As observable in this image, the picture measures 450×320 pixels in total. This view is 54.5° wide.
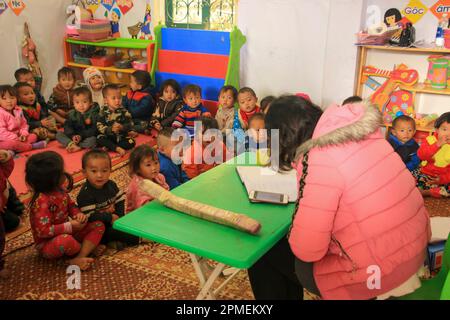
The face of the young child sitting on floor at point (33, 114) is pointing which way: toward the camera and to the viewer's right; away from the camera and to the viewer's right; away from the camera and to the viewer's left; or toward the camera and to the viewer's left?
toward the camera and to the viewer's right

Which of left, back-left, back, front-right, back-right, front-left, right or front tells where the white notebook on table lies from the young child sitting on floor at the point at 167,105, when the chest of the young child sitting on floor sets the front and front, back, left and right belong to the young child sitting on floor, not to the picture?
front-left

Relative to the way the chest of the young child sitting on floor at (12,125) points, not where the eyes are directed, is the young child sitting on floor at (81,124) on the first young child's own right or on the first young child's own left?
on the first young child's own left

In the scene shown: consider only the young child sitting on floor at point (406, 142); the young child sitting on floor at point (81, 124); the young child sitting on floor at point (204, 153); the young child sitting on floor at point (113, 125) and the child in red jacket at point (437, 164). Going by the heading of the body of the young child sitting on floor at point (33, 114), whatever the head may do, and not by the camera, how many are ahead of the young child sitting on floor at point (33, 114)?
5

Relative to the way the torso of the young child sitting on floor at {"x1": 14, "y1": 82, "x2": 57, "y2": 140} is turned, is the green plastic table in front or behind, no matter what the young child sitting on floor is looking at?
in front

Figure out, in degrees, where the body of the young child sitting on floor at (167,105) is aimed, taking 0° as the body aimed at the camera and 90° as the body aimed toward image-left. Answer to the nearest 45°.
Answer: approximately 45°

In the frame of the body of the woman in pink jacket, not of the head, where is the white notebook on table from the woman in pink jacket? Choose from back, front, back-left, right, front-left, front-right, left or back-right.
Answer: front

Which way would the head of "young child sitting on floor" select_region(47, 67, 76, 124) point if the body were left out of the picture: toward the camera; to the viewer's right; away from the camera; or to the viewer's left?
toward the camera

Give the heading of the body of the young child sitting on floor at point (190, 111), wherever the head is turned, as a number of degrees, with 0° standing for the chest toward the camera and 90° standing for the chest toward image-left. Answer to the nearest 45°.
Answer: approximately 0°

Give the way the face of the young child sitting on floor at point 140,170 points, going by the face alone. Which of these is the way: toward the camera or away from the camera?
toward the camera

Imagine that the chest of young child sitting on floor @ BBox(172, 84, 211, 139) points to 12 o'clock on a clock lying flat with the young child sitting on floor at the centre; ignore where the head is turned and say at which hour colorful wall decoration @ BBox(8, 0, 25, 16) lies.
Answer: The colorful wall decoration is roughly at 4 o'clock from the young child sitting on floor.

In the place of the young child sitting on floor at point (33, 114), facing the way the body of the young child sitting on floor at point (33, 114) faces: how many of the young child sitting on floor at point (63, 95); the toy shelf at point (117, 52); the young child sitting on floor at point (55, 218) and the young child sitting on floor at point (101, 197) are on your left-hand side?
2

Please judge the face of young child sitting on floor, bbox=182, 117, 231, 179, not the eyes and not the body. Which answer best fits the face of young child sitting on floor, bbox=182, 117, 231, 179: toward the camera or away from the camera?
toward the camera

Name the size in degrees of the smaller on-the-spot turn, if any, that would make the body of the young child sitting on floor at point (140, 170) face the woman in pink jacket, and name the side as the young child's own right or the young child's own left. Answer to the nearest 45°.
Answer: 0° — they already face them

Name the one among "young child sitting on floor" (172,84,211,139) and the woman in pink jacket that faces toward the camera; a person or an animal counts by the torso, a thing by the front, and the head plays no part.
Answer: the young child sitting on floor

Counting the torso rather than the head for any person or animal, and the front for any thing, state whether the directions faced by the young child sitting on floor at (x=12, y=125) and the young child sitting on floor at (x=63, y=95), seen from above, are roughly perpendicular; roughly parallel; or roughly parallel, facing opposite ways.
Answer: roughly parallel

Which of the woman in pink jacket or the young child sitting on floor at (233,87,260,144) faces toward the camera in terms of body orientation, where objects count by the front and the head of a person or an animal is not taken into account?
the young child sitting on floor

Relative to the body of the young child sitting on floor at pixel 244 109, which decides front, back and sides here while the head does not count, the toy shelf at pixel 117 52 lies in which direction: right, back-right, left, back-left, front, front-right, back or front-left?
back-right
